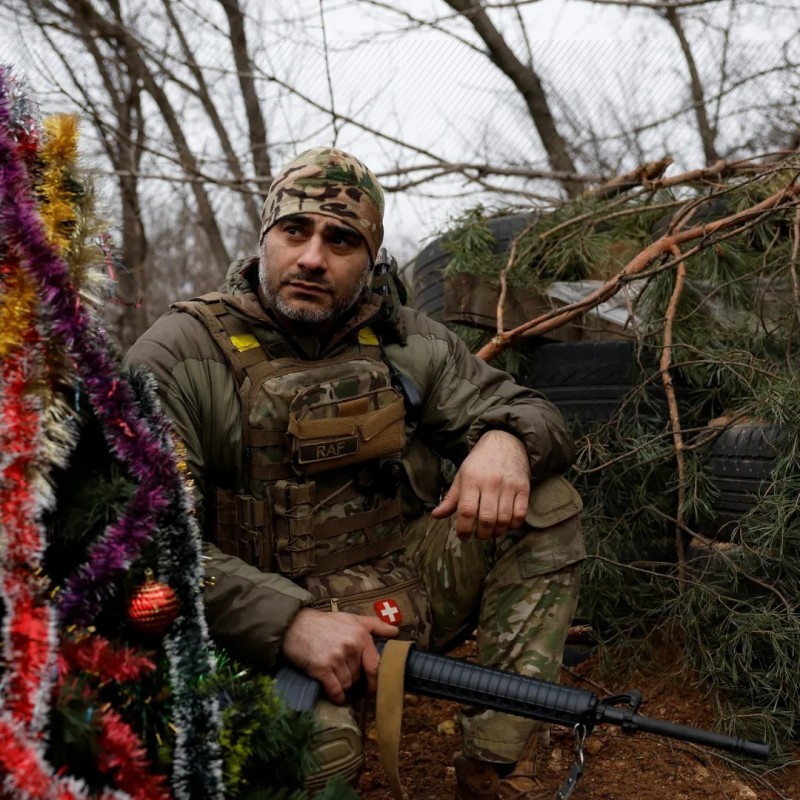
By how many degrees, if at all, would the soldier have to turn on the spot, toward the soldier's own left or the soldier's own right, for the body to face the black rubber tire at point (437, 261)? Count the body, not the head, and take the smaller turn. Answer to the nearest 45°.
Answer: approximately 180°

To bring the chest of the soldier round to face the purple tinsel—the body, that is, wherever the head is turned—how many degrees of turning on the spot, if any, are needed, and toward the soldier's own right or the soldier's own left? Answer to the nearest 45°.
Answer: approximately 45° to the soldier's own right

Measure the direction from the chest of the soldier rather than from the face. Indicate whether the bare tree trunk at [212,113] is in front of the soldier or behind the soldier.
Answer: behind

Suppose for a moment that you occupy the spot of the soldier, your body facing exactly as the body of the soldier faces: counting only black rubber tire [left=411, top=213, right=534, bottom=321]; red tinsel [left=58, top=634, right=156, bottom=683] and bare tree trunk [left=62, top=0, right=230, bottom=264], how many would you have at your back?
2

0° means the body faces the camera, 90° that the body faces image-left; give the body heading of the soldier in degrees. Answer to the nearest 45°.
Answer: approximately 0°

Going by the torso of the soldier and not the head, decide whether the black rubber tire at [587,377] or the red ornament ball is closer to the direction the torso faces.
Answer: the red ornament ball

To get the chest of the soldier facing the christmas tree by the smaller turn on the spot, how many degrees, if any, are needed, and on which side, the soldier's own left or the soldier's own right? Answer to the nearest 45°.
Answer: approximately 45° to the soldier's own right

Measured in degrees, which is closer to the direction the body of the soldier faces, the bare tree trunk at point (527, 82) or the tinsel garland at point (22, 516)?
the tinsel garland

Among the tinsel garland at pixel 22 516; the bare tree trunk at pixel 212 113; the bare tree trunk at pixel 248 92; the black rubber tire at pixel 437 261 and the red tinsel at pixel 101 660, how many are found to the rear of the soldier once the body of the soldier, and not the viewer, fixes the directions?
3

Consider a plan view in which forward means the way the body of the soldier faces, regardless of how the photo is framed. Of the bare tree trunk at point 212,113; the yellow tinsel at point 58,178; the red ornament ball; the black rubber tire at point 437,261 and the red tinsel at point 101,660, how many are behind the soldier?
2

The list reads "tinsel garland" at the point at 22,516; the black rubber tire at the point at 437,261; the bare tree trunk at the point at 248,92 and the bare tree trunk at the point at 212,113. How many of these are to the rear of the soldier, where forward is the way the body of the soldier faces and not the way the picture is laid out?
3

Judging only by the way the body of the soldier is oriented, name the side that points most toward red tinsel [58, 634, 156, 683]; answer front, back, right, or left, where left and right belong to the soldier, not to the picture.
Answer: front

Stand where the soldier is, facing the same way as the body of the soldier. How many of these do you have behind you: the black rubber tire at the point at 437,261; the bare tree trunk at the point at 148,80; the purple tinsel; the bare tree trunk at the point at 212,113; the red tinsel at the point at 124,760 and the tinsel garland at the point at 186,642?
3
